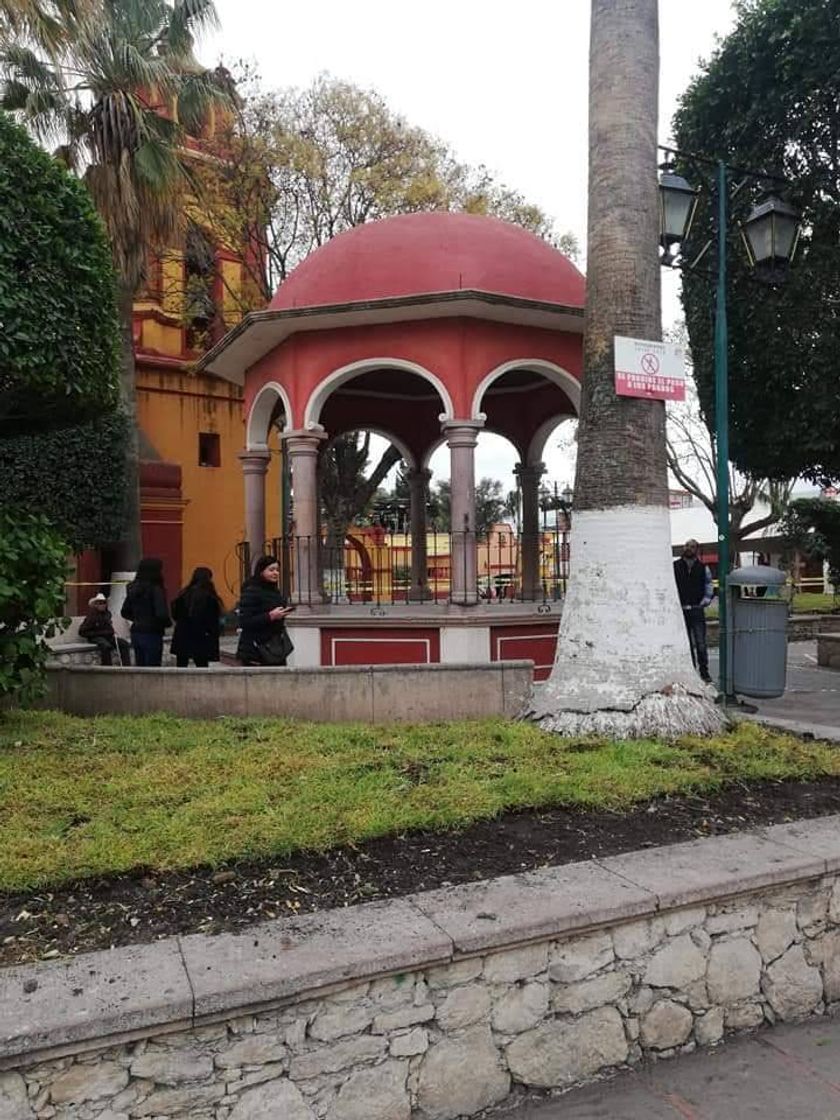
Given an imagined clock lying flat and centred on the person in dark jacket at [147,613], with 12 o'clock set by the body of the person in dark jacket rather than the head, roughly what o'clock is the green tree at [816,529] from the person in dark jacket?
The green tree is roughly at 2 o'clock from the person in dark jacket.

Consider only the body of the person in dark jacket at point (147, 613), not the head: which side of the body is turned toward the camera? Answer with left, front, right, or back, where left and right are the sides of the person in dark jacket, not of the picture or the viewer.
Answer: back

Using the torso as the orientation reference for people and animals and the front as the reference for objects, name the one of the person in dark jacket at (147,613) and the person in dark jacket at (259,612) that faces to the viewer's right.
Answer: the person in dark jacket at (259,612)

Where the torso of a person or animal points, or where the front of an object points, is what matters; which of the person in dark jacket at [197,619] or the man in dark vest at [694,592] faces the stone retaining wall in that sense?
the man in dark vest

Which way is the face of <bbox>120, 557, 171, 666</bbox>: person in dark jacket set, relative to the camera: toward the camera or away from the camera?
away from the camera

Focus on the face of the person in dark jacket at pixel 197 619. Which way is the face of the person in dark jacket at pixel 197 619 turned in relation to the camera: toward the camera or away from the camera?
away from the camera

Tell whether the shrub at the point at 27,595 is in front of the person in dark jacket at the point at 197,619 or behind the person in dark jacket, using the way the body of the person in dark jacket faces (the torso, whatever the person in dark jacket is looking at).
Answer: behind

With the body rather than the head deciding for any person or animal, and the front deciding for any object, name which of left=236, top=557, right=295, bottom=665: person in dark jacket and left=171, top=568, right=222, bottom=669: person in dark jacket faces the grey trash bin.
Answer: left=236, top=557, right=295, bottom=665: person in dark jacket

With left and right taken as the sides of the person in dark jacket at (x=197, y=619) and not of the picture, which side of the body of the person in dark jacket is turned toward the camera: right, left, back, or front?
back
